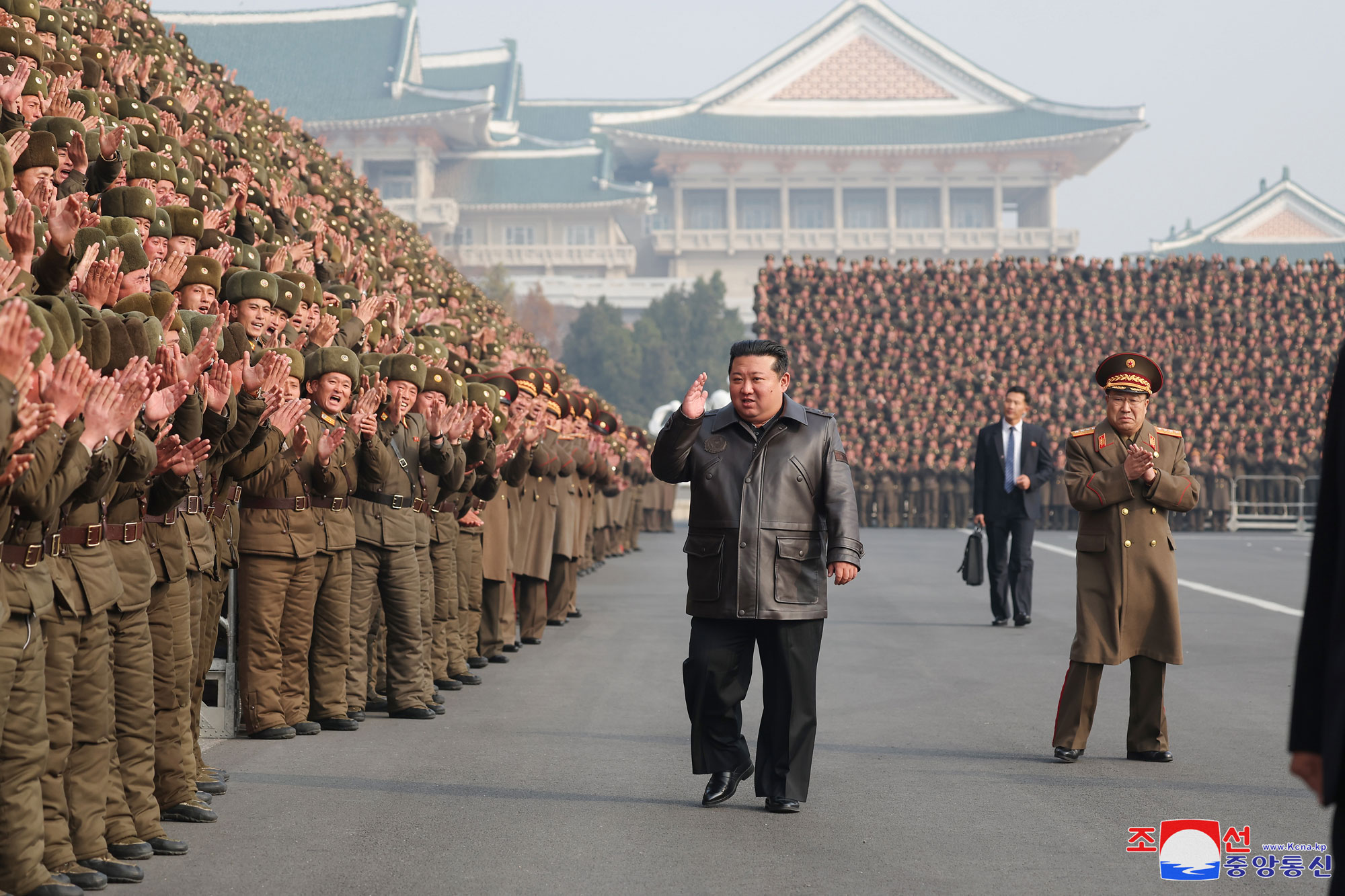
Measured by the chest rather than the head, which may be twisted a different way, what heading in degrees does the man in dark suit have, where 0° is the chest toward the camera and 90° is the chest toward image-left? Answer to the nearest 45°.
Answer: approximately 0°

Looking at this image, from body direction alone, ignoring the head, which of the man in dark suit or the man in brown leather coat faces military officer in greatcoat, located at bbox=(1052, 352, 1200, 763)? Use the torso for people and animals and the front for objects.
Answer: the man in dark suit

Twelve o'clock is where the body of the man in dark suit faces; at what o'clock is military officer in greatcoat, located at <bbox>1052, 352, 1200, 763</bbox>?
The military officer in greatcoat is roughly at 12 o'clock from the man in dark suit.

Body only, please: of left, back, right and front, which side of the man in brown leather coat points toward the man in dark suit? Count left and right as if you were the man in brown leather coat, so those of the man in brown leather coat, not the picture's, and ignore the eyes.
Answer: back

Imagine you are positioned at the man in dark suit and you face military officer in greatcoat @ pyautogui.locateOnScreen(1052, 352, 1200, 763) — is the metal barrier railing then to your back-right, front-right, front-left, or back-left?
back-left

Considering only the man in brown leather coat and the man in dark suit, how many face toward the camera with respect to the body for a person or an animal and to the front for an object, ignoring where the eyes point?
2

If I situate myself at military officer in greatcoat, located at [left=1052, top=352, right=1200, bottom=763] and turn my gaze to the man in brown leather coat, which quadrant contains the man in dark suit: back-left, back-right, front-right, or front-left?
back-right

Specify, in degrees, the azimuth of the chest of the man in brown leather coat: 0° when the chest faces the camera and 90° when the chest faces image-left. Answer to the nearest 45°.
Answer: approximately 0°

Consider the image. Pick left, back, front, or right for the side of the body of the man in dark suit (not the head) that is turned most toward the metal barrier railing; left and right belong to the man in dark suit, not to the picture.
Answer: back
